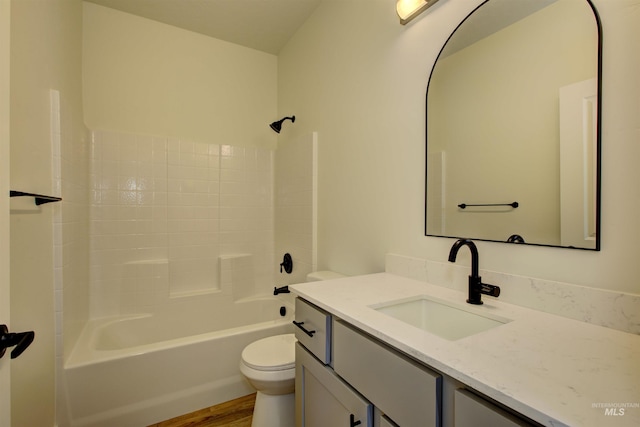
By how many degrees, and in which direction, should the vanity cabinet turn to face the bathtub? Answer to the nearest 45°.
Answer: approximately 45° to its right

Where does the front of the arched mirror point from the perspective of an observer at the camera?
facing the viewer and to the left of the viewer

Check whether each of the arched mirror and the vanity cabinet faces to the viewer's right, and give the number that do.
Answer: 0

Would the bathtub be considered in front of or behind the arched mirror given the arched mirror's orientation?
in front

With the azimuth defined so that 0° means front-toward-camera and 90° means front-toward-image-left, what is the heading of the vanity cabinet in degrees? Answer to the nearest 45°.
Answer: approximately 45°
